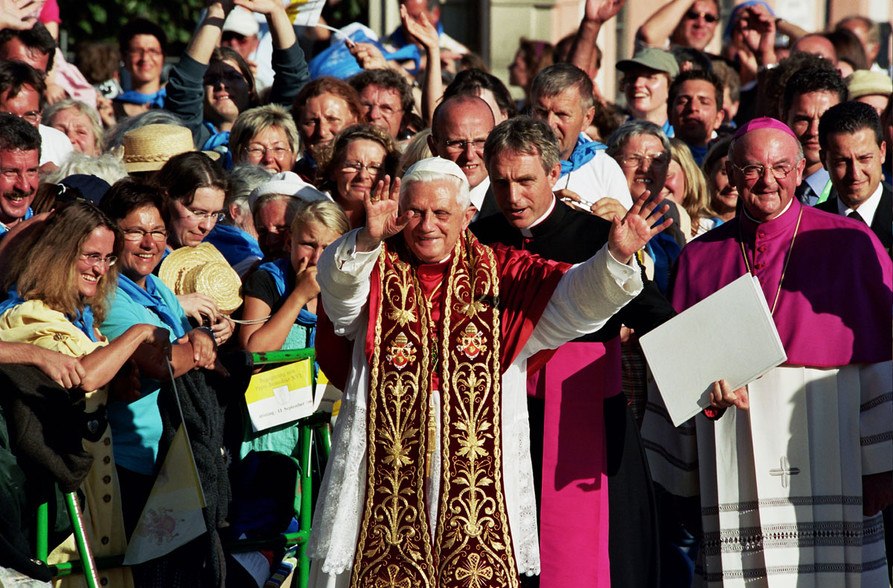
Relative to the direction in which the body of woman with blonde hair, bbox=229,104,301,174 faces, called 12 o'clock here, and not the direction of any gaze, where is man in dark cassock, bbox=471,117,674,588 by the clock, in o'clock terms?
The man in dark cassock is roughly at 11 o'clock from the woman with blonde hair.

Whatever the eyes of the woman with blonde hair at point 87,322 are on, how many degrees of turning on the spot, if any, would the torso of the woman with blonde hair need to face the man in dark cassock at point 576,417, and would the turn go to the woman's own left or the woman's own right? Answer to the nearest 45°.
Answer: approximately 45° to the woman's own left

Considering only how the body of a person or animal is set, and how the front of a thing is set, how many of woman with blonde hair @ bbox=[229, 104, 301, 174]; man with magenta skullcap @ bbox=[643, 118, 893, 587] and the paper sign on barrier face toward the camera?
3

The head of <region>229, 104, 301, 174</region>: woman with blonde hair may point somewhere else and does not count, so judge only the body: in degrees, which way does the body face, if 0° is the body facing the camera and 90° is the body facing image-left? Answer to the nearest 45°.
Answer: approximately 0°

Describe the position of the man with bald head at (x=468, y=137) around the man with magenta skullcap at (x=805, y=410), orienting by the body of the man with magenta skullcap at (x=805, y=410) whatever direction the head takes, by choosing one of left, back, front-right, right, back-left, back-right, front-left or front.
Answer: right

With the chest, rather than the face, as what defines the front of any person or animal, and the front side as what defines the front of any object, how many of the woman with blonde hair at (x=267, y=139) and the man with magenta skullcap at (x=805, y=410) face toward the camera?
2

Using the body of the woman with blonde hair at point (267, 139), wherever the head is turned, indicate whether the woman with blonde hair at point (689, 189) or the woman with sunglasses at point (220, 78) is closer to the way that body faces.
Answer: the woman with blonde hair

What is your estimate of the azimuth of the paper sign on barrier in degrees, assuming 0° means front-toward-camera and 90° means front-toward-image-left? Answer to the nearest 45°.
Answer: approximately 0°

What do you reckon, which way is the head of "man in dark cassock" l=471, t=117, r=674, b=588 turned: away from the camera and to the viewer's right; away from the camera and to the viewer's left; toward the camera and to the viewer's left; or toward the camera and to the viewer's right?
toward the camera and to the viewer's left
